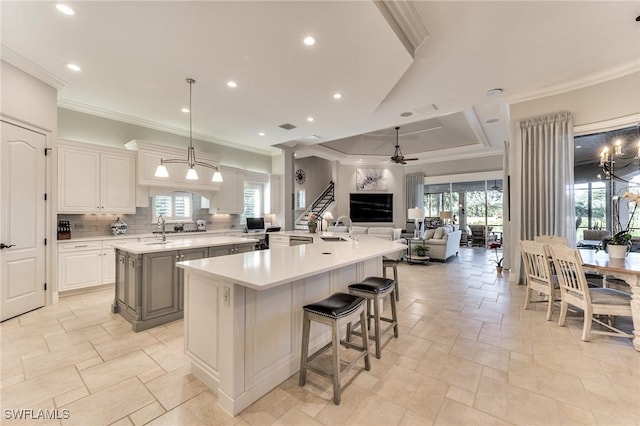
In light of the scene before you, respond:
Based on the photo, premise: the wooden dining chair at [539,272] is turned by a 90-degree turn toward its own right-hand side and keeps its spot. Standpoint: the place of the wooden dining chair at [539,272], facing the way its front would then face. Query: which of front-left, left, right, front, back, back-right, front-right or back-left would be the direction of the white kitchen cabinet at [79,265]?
right

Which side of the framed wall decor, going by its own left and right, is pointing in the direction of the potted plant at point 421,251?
front

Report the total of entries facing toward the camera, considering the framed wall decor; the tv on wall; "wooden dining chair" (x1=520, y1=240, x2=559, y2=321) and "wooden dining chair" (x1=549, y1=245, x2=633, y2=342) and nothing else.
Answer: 2

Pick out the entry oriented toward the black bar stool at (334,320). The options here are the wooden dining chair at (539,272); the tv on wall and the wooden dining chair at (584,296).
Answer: the tv on wall

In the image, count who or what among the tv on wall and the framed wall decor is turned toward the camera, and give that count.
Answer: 2

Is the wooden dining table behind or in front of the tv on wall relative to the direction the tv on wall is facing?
in front

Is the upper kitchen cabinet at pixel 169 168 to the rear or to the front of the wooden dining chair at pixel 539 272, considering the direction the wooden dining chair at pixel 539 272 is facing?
to the rear

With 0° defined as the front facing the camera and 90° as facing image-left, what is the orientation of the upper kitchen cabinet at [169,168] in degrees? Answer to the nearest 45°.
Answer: approximately 315°

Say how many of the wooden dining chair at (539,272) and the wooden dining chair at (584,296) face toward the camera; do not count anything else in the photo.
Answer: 0

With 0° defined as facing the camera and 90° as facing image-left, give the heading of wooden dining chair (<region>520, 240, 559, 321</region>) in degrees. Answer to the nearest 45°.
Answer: approximately 225°

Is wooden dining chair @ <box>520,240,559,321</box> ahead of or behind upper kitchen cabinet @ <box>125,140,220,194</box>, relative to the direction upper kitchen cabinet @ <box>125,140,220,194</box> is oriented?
ahead

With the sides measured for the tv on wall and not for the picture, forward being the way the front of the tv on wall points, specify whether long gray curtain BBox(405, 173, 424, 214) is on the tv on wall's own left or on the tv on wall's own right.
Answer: on the tv on wall's own left
